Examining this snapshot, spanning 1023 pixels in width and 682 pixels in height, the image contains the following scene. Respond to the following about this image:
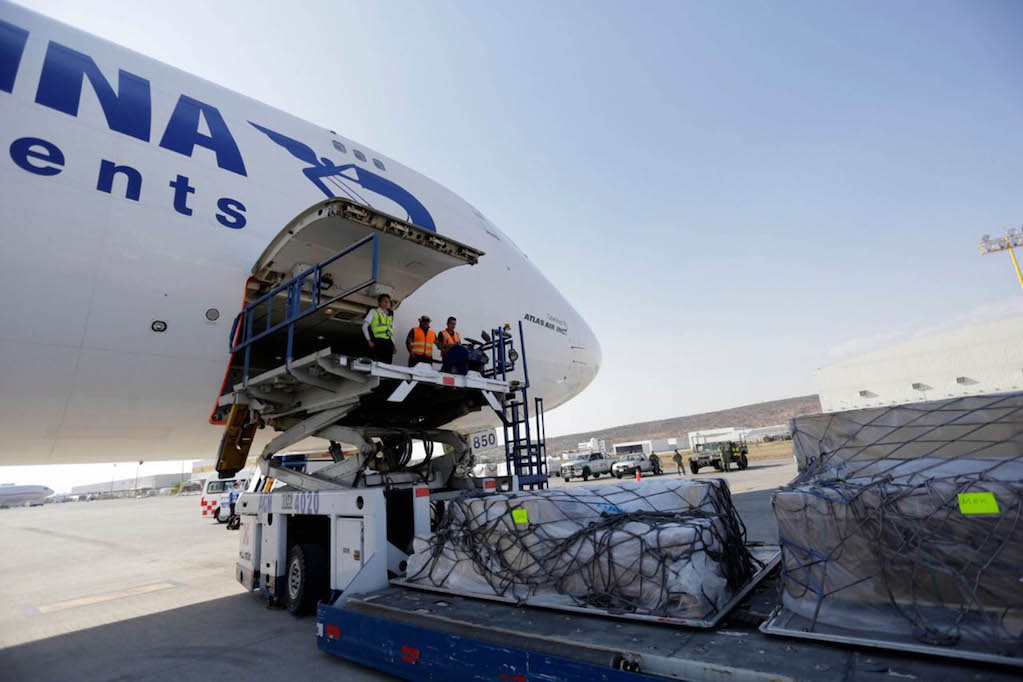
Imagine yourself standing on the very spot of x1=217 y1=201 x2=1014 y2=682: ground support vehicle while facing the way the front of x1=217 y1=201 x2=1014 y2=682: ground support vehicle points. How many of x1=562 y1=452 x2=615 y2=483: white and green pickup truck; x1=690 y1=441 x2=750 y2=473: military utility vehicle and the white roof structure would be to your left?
0

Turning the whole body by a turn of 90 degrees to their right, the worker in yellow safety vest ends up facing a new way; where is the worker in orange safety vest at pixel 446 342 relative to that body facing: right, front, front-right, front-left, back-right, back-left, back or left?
back

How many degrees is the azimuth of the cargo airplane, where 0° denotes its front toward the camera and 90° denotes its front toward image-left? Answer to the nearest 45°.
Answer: approximately 225°

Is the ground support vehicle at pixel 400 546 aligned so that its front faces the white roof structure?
no

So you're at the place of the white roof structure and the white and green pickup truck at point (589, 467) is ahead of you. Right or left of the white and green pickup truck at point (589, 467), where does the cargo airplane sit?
left

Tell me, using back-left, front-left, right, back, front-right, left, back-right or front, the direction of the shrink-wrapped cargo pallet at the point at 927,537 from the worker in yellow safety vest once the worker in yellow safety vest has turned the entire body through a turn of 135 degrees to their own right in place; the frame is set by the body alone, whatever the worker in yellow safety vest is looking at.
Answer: back-left

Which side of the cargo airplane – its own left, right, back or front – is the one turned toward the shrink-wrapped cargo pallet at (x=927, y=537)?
right

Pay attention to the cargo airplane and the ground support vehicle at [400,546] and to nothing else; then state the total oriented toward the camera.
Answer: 0

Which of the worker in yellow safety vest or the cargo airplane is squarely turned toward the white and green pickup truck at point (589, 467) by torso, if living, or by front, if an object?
the cargo airplane

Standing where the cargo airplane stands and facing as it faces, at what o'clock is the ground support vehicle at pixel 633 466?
The ground support vehicle is roughly at 12 o'clock from the cargo airplane.

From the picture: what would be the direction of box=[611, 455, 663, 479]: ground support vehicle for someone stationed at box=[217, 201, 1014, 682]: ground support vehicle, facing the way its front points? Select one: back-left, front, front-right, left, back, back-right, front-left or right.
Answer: front-right

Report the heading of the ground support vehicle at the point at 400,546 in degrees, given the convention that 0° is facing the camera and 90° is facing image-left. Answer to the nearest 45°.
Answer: approximately 135°

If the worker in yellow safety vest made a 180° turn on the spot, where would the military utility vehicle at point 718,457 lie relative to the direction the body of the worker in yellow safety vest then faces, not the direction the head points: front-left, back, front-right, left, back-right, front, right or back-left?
right

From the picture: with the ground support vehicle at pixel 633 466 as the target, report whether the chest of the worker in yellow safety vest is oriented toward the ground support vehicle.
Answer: no

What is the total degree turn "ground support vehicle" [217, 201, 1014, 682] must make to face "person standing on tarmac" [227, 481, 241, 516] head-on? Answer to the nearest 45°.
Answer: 0° — it already faces them

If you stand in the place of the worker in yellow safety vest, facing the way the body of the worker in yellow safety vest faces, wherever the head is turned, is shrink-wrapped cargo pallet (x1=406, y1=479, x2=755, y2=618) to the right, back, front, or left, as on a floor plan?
front
